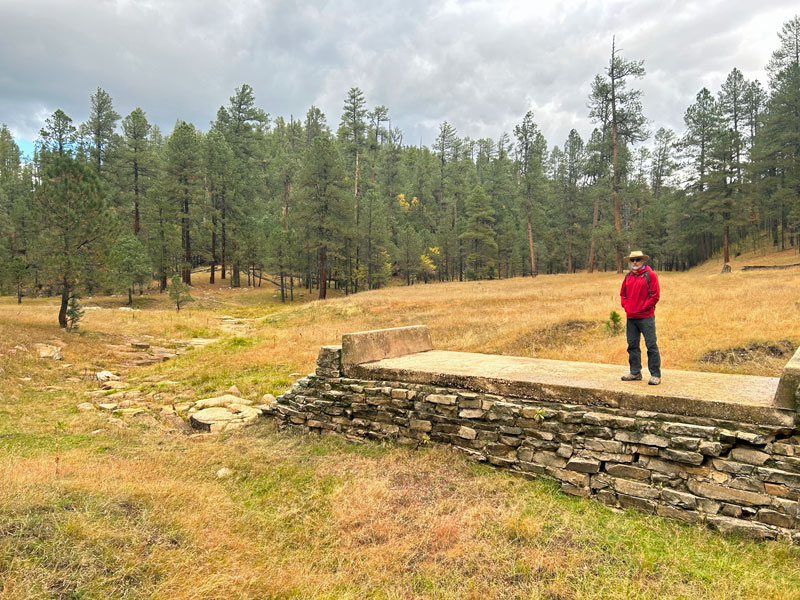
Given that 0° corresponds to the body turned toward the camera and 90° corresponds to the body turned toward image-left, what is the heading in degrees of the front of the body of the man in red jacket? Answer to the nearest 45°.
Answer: approximately 45°

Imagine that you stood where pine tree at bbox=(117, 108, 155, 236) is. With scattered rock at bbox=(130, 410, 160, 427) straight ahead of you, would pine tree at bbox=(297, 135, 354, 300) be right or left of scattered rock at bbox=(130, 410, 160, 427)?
left

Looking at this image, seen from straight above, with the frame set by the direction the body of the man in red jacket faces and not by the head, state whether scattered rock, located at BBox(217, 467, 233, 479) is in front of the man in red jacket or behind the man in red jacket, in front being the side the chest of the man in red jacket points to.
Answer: in front
